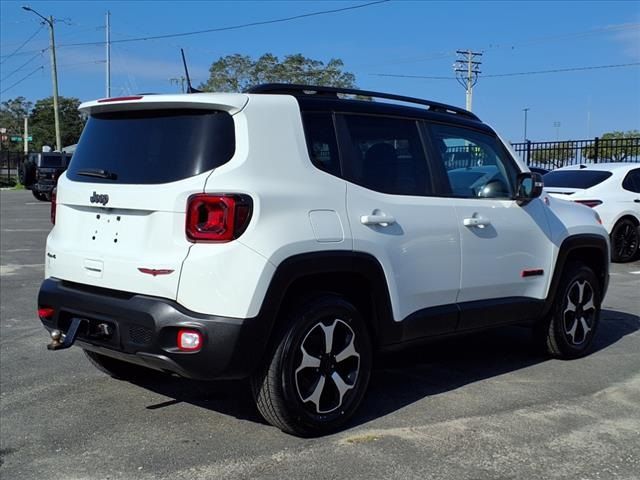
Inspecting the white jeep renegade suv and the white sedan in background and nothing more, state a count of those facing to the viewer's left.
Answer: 0

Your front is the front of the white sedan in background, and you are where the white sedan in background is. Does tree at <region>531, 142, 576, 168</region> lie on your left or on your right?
on your left

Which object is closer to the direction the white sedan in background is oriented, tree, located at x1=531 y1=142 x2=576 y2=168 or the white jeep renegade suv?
the tree

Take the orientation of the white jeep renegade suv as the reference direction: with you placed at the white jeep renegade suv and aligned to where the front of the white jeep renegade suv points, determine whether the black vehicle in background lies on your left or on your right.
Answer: on your left

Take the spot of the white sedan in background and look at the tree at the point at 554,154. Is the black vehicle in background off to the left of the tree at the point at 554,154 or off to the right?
left

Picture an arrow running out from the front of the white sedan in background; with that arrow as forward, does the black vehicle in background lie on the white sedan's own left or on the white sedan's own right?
on the white sedan's own left

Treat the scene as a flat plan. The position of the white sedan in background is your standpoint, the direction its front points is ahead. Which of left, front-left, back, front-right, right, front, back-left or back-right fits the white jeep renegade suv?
back-right

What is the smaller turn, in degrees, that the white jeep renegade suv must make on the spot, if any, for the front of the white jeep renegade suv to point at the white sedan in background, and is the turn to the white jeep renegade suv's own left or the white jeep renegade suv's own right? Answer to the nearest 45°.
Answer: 0° — it already faces it

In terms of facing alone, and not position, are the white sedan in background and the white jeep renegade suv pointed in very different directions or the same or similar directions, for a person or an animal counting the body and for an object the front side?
same or similar directions

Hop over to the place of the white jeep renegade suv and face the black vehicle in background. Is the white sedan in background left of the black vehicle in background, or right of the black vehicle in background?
right

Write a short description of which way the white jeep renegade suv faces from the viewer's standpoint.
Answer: facing away from the viewer and to the right of the viewer

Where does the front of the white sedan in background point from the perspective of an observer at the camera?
facing away from the viewer and to the right of the viewer

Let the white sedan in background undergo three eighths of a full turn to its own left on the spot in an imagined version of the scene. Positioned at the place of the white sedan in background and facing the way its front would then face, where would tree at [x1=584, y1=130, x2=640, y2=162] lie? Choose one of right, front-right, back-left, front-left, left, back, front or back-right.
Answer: right
